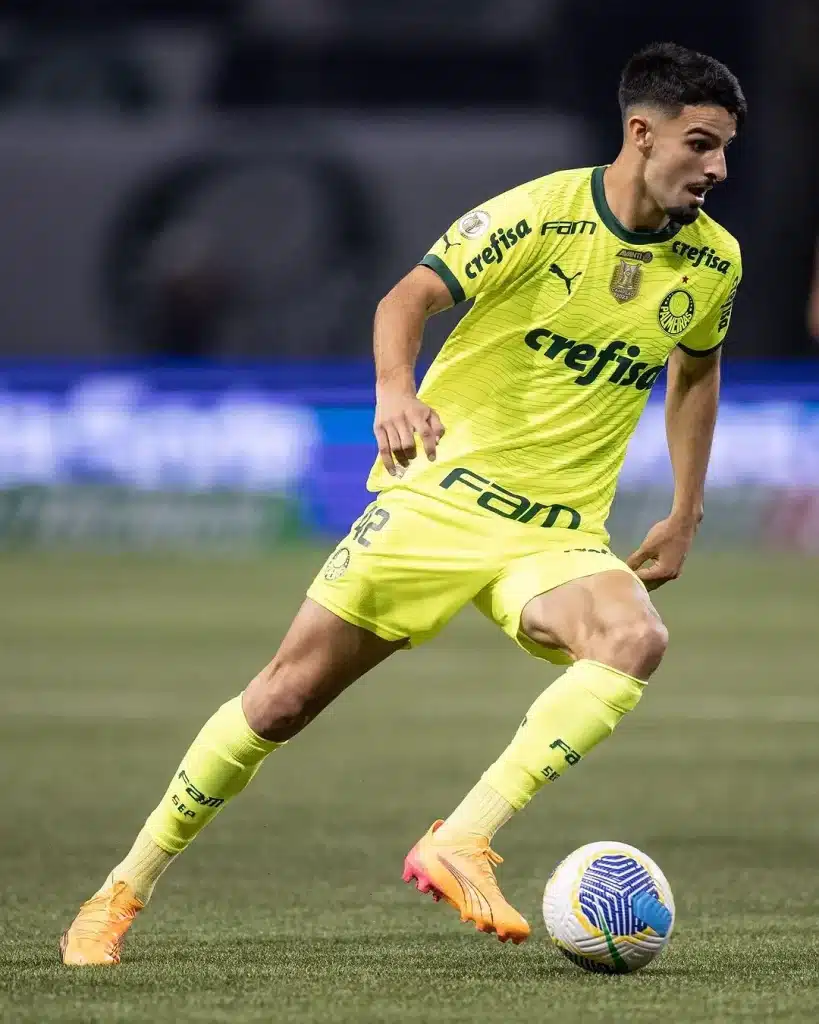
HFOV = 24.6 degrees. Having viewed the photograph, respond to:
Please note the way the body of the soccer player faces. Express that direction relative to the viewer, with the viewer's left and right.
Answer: facing the viewer and to the right of the viewer
